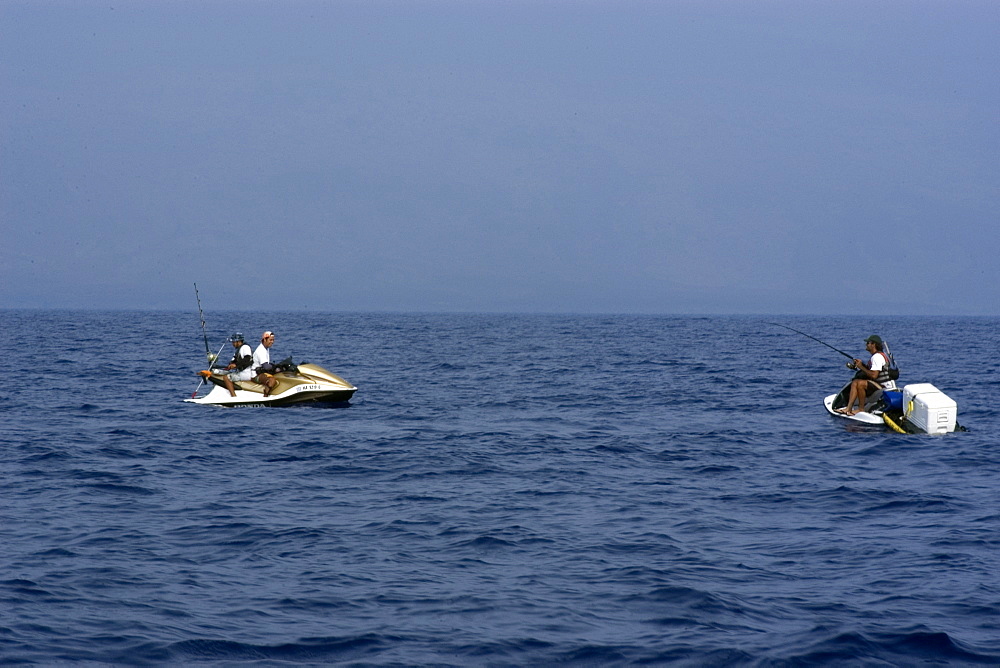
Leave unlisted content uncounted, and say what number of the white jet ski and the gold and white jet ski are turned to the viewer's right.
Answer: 1

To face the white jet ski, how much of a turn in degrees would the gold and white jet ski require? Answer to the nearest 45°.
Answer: approximately 45° to its right

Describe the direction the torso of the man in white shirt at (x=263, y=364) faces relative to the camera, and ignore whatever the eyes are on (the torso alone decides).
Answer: to the viewer's right

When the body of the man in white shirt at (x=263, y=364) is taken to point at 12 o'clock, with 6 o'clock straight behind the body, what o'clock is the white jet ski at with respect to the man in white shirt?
The white jet ski is roughly at 1 o'clock from the man in white shirt.

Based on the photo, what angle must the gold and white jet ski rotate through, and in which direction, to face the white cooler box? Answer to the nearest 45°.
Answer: approximately 45° to its right

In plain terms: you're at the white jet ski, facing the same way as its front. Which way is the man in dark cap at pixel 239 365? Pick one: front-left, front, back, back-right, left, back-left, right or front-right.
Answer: front-left

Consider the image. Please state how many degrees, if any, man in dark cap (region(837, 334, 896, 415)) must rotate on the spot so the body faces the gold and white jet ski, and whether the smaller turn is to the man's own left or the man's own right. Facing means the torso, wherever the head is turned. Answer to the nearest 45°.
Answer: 0° — they already face it

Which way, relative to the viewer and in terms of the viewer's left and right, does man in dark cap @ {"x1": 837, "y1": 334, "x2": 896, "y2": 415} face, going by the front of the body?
facing to the left of the viewer

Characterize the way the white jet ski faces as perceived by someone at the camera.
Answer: facing away from the viewer and to the left of the viewer

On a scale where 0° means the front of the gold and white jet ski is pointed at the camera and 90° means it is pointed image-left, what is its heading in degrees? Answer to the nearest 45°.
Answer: approximately 270°

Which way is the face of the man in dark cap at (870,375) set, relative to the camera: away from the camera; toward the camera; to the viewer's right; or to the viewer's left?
to the viewer's left

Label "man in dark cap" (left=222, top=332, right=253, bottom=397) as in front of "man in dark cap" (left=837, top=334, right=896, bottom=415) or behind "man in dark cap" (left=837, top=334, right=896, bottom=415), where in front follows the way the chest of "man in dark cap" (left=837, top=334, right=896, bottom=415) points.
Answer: in front
